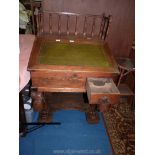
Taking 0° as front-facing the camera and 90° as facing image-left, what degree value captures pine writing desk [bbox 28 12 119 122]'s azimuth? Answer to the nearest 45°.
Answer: approximately 0°
